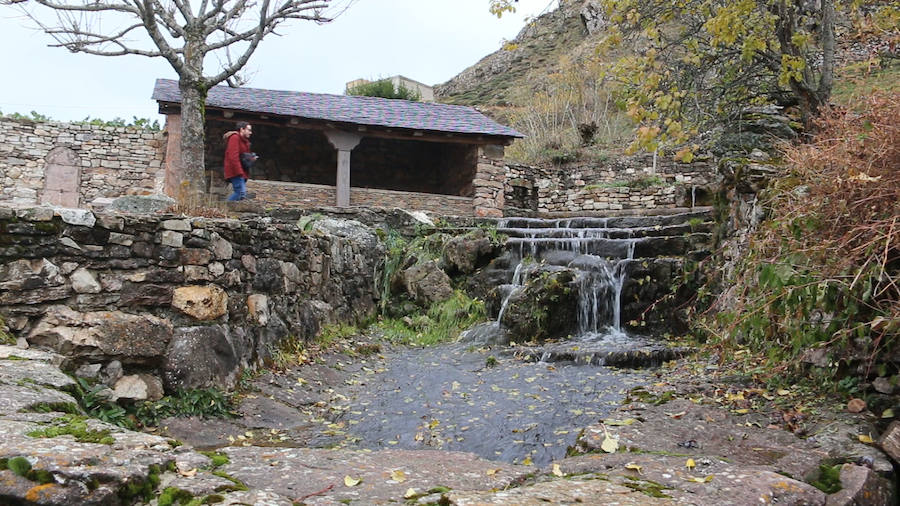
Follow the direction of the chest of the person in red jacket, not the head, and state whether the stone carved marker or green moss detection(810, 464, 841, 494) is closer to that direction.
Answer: the green moss

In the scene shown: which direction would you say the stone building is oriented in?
toward the camera

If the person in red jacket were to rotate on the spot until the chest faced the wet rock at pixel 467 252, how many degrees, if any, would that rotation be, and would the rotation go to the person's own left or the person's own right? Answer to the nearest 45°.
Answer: approximately 45° to the person's own right

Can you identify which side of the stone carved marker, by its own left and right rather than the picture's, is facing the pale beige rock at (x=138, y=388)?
front

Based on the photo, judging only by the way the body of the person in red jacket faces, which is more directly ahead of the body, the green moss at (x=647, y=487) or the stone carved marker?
the green moss

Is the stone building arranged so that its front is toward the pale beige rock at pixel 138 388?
yes

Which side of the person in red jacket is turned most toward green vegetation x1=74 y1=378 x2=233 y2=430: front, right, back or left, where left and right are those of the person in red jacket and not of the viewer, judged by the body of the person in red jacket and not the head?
right

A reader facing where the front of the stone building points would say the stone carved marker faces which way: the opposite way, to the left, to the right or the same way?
the same way

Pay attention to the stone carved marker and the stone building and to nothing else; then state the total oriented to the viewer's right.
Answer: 0

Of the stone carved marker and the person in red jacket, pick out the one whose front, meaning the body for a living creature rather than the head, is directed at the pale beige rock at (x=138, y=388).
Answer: the stone carved marker

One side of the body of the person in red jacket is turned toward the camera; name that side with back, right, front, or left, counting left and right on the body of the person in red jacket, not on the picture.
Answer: right

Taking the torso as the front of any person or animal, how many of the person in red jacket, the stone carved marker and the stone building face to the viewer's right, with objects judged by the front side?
1

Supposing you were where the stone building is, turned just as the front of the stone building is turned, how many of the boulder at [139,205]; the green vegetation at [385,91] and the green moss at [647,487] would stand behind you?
1

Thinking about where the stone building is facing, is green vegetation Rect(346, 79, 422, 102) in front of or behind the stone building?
behind

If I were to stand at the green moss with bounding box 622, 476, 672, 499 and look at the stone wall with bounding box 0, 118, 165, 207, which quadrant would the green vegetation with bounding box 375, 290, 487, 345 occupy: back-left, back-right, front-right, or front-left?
front-right

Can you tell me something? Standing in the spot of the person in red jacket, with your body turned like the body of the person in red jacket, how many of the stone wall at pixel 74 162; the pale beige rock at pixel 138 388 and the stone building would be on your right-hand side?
1

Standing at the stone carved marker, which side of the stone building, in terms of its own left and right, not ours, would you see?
right

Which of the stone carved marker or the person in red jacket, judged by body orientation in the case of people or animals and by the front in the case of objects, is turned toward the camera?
the stone carved marker

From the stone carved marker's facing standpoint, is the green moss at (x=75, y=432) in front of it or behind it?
in front

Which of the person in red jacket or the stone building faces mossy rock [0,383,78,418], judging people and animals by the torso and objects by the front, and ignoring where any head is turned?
the stone building

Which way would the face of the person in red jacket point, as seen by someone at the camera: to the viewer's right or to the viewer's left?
to the viewer's right

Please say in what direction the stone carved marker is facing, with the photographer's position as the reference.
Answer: facing the viewer
